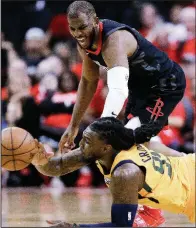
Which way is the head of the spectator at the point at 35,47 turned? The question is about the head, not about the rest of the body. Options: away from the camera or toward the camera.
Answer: toward the camera

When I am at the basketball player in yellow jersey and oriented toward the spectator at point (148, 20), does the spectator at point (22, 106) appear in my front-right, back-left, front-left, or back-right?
front-left

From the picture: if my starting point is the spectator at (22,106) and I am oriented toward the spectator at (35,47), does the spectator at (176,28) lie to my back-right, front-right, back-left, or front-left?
front-right

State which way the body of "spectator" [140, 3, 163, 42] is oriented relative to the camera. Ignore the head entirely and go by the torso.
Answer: toward the camera

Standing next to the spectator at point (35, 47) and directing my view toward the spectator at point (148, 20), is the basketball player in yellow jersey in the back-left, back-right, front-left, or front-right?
front-right

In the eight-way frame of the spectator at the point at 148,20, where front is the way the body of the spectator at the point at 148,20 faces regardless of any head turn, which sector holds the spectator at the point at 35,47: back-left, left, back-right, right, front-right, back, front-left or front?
right

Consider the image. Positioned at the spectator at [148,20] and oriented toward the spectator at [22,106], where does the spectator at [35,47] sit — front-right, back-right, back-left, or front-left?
front-right

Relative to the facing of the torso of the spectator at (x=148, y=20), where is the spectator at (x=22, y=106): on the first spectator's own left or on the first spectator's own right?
on the first spectator's own right

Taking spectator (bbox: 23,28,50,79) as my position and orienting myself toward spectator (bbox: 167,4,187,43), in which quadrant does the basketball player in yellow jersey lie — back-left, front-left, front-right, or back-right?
front-right

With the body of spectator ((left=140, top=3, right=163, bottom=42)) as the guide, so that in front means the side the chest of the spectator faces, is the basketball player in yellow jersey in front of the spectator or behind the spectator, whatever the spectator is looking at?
in front

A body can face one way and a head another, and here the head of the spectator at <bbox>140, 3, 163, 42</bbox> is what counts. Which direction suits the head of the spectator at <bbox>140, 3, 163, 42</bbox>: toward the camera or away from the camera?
toward the camera

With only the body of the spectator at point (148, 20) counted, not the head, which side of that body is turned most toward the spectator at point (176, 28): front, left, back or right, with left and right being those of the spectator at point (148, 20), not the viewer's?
left
